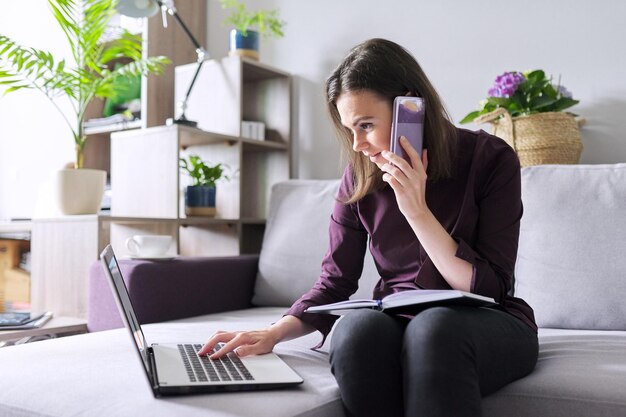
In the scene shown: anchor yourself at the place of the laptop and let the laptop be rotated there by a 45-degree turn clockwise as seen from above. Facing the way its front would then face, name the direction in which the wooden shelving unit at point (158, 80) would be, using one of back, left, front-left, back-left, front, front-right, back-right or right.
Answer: back-left

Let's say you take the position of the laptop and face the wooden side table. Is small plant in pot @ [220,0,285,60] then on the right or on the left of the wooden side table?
right

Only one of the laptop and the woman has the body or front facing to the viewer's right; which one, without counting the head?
the laptop

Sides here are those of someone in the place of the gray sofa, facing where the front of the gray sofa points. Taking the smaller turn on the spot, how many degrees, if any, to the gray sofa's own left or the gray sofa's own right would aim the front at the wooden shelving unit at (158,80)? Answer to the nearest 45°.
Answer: approximately 90° to the gray sofa's own right

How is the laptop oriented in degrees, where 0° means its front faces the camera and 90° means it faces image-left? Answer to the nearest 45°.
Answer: approximately 270°

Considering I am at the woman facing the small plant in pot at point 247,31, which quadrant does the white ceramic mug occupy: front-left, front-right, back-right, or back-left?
front-left

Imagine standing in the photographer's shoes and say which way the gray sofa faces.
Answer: facing the viewer and to the left of the viewer

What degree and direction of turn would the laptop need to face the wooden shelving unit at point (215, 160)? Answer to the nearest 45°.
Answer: approximately 90° to its left

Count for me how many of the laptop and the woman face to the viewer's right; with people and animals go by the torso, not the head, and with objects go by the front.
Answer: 1

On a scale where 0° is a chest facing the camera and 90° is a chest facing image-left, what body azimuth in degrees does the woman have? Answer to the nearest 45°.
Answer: approximately 45°

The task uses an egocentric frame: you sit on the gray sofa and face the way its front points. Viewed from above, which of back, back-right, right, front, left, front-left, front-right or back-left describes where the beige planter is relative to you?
right

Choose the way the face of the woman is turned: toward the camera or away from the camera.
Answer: toward the camera

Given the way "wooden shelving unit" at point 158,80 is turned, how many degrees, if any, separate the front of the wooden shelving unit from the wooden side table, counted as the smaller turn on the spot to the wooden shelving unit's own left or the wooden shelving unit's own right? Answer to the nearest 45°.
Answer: approximately 45° to the wooden shelving unit's own right

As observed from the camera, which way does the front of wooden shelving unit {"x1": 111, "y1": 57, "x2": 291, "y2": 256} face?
facing the viewer and to the right of the viewer

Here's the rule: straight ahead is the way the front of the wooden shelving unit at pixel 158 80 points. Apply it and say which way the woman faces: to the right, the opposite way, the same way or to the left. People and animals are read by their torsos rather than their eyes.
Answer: to the right
